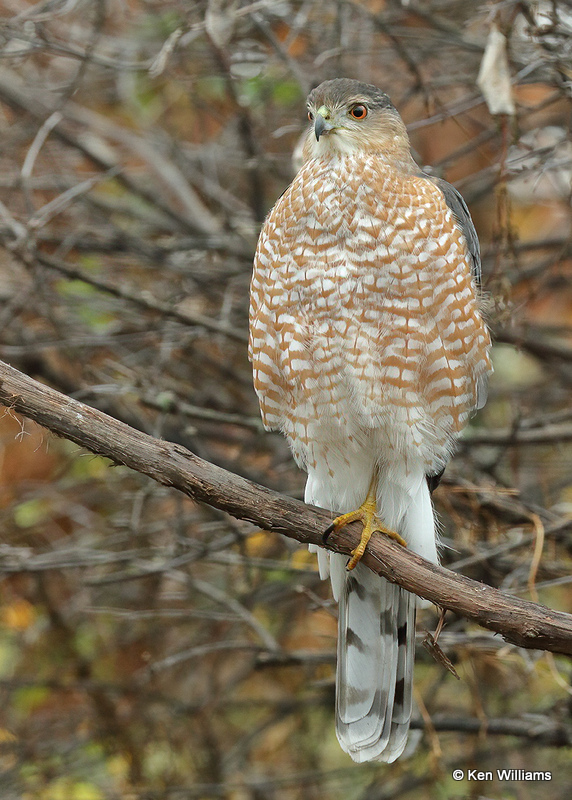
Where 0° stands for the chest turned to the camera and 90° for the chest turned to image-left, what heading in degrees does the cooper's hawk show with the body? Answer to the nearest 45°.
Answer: approximately 0°
